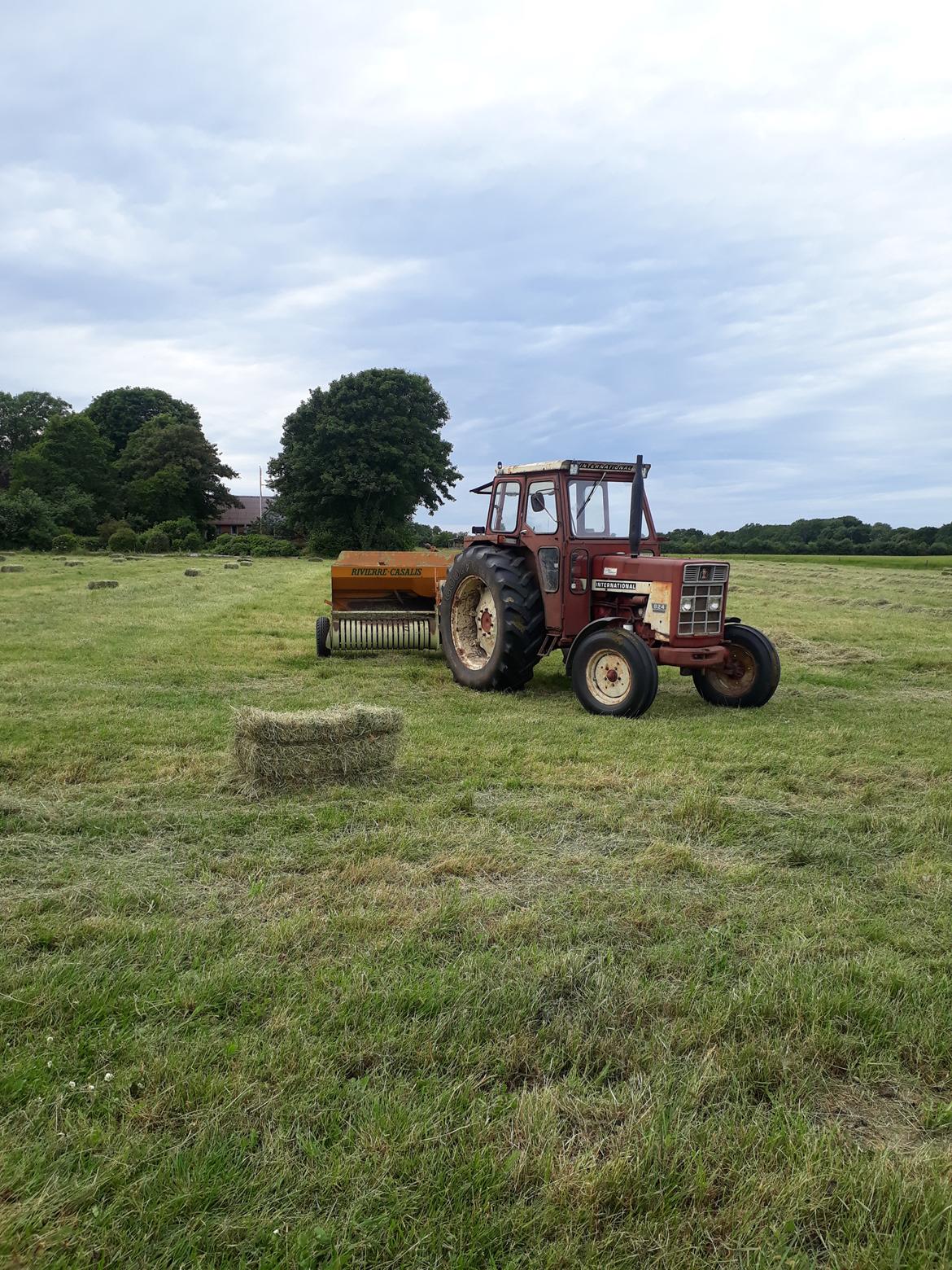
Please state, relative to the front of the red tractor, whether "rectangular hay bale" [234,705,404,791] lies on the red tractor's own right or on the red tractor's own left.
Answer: on the red tractor's own right

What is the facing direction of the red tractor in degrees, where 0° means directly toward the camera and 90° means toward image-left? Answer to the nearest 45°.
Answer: approximately 315°

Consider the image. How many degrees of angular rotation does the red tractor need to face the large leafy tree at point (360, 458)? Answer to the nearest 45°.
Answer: approximately 135° to its left

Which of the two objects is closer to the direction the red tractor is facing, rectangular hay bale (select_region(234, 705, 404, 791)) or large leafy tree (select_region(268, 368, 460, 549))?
the rectangular hay bale

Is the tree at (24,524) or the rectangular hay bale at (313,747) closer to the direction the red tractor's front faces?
the rectangular hay bale

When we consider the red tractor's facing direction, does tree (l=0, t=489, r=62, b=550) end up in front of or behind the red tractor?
behind
